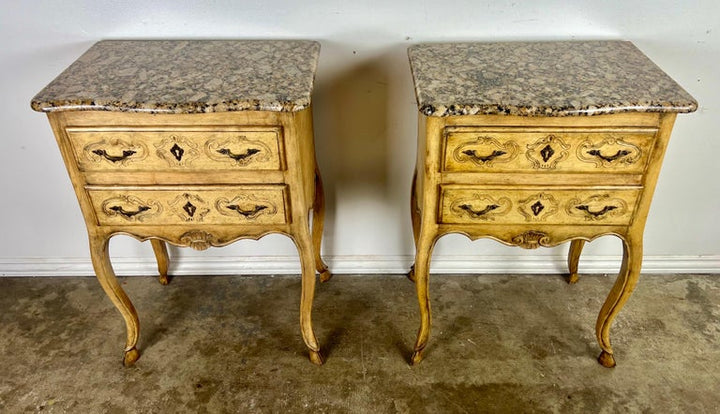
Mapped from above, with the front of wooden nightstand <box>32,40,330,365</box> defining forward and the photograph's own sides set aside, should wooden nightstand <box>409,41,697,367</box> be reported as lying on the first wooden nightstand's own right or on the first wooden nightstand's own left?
on the first wooden nightstand's own left

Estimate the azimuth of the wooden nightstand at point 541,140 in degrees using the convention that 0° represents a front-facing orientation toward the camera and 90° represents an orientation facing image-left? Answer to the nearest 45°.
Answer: approximately 0°

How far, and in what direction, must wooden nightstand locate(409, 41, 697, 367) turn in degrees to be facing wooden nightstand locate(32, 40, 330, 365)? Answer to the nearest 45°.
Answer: approximately 90° to its right

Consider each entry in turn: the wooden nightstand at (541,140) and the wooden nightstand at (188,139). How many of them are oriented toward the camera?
2
